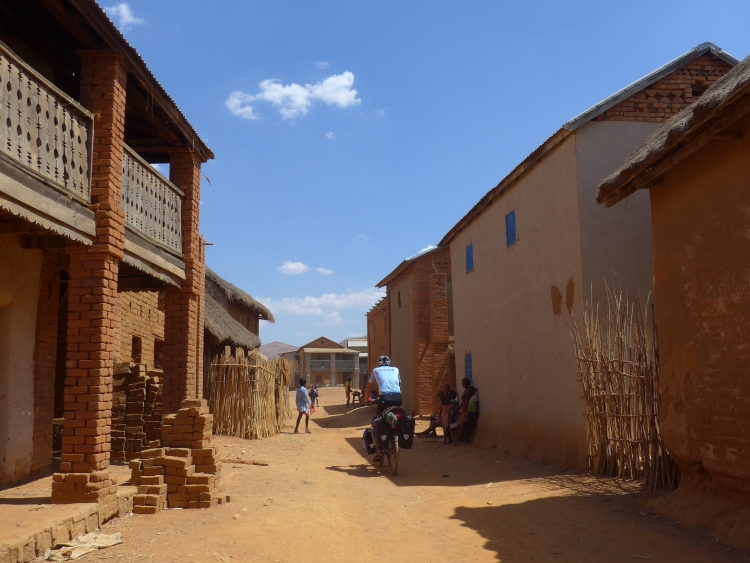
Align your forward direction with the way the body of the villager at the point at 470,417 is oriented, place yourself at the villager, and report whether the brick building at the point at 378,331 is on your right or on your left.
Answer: on your right

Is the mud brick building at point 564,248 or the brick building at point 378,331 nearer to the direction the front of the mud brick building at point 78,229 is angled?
the mud brick building

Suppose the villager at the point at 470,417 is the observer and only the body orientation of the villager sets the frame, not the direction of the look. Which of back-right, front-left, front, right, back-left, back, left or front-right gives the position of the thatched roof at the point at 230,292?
front-right

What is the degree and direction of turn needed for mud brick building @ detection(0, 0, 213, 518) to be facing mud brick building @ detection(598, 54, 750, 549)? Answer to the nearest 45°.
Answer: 0° — it already faces it

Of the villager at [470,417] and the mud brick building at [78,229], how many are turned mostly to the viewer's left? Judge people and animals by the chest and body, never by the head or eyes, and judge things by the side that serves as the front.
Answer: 1

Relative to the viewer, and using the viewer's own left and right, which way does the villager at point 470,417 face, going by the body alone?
facing to the left of the viewer

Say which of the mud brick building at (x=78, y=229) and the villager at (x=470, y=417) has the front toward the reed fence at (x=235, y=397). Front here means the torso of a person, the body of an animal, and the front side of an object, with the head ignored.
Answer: the villager

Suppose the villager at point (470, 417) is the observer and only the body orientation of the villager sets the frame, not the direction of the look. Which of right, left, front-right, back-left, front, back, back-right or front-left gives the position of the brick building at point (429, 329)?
right

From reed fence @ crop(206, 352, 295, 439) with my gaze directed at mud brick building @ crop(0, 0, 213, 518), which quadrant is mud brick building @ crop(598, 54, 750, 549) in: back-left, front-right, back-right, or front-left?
front-left

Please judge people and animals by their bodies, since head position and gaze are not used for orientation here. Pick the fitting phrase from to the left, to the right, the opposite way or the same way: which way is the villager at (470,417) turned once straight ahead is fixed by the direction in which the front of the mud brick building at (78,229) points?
the opposite way

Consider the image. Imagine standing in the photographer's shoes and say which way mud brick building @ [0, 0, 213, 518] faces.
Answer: facing the viewer and to the right of the viewer

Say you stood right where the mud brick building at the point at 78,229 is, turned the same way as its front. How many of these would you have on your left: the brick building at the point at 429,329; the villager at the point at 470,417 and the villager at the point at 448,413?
3
